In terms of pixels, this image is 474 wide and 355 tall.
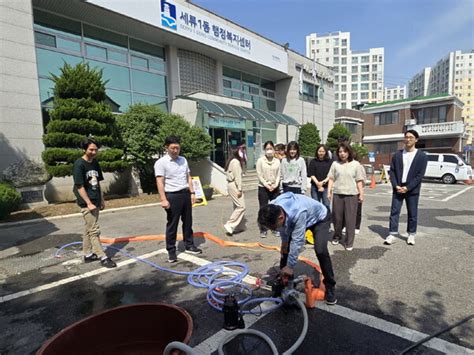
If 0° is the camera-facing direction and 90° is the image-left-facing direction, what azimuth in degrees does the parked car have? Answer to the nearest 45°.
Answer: approximately 270°

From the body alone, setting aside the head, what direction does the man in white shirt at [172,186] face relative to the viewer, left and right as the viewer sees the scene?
facing the viewer and to the right of the viewer

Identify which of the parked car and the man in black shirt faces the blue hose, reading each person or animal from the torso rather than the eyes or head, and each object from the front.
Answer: the man in black shirt

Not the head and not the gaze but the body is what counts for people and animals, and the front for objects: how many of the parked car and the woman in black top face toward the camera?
1

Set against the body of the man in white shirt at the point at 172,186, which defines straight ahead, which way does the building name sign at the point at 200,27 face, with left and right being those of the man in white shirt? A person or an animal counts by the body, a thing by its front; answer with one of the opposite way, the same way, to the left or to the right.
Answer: the same way

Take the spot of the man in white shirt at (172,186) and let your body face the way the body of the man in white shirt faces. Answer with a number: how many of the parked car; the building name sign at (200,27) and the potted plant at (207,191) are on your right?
0

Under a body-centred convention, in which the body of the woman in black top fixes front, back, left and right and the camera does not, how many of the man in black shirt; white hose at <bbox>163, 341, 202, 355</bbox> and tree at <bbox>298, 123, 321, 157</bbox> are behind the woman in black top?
1

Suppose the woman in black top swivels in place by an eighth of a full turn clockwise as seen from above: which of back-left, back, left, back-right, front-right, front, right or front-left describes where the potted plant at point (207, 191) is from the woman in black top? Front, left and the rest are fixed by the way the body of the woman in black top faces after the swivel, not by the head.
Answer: right

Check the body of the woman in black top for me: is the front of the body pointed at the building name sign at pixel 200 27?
no

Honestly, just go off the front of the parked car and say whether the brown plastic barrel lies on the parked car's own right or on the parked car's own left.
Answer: on the parked car's own right

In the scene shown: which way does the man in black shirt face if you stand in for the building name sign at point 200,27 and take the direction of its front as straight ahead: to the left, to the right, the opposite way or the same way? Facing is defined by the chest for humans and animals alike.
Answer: the same way

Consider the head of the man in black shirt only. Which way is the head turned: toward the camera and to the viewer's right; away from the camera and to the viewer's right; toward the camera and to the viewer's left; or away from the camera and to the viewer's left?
toward the camera and to the viewer's right

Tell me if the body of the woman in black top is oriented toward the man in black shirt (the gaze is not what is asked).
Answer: no

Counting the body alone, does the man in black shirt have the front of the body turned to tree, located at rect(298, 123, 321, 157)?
no

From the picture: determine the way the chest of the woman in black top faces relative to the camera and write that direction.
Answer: toward the camera

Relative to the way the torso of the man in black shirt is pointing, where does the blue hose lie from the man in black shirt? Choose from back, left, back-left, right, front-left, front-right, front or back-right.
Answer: front

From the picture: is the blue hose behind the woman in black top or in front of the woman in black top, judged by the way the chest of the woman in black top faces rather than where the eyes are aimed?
in front

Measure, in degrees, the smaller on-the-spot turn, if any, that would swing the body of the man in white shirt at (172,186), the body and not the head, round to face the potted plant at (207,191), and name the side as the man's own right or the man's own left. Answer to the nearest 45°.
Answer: approximately 135° to the man's own left
